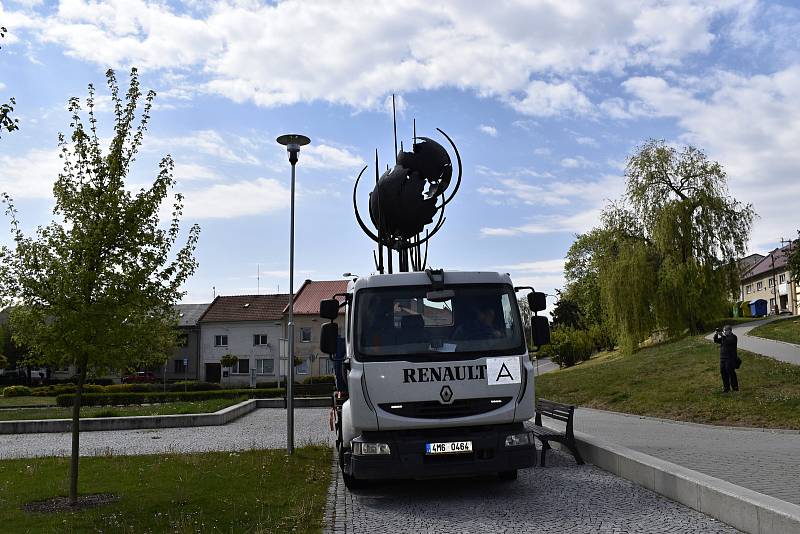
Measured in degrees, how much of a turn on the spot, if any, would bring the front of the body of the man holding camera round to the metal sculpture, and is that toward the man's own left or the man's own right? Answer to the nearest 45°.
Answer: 0° — they already face it

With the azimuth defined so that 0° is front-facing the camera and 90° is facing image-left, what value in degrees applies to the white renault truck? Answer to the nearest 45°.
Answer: approximately 0°

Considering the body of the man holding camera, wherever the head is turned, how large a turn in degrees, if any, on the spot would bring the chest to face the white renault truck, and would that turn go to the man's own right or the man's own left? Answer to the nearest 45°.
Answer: approximately 45° to the man's own left

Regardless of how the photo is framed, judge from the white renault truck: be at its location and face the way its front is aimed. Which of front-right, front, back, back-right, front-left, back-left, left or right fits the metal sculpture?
back

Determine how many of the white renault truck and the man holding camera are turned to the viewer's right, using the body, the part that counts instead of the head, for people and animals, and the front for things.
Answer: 0

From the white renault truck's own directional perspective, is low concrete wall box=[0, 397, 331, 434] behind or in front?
behind

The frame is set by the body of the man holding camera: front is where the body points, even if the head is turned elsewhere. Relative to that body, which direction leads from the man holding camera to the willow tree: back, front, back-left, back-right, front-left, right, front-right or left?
back-right

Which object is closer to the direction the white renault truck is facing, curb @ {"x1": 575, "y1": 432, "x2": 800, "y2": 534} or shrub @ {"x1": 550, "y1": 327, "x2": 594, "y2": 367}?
the curb

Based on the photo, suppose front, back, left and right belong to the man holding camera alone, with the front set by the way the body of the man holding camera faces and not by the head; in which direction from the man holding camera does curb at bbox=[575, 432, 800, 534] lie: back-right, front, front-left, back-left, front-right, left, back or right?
front-left

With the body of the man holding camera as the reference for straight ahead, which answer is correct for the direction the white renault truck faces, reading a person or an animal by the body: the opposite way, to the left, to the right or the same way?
to the left

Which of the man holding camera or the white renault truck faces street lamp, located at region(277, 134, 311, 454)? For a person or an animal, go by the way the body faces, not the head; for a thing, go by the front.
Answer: the man holding camera

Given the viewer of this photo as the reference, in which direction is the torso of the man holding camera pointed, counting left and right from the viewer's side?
facing the viewer and to the left of the viewer

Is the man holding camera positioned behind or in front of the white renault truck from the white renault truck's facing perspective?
behind
